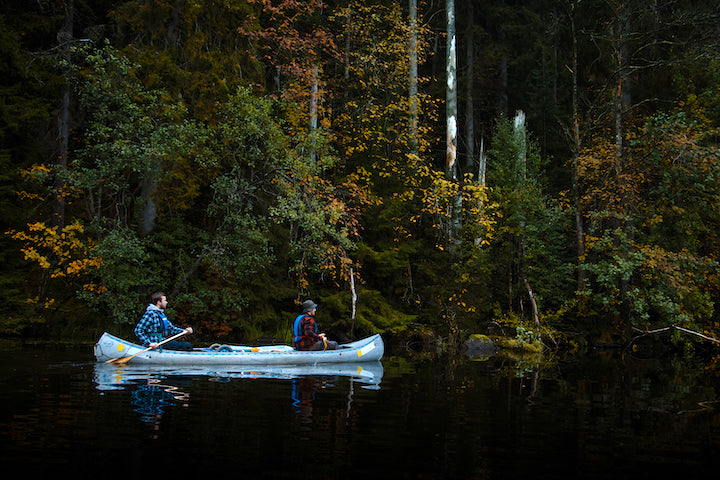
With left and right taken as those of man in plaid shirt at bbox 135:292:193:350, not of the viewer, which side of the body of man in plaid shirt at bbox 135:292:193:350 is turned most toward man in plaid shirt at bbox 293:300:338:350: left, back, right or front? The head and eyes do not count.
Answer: front

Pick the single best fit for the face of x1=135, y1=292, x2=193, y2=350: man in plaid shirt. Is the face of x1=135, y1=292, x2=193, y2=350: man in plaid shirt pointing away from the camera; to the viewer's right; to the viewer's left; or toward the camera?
to the viewer's right

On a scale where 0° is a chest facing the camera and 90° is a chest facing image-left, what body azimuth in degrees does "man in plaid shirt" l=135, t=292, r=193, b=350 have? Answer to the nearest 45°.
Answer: approximately 270°

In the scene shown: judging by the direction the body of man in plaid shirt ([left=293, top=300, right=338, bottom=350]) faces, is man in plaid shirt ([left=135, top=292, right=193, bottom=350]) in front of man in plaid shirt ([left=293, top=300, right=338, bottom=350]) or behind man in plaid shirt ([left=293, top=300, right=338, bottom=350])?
behind

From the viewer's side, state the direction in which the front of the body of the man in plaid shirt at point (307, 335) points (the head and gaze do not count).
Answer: to the viewer's right

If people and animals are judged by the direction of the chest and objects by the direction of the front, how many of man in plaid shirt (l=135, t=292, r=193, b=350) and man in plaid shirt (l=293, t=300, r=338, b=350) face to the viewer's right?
2
